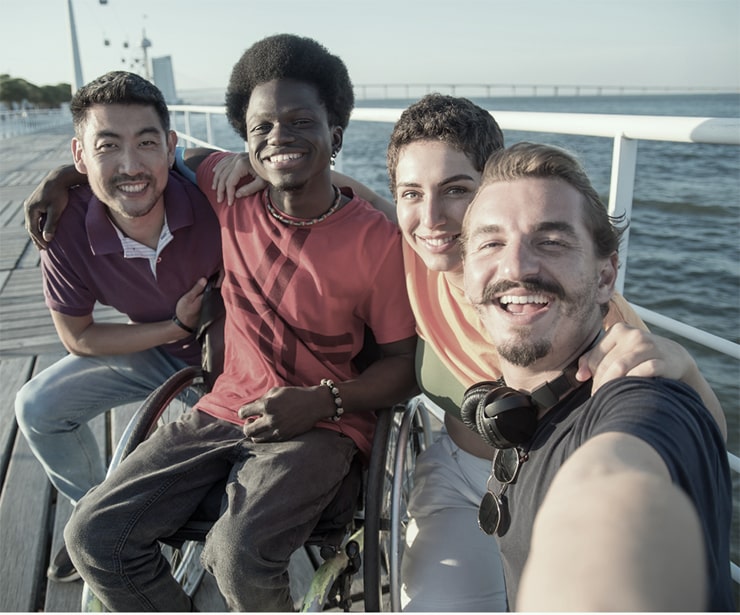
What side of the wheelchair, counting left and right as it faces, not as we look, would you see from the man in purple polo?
right

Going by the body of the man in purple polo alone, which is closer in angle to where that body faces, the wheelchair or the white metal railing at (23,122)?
the wheelchair

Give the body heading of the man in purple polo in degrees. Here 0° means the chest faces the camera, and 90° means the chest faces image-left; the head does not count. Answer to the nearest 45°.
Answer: approximately 0°

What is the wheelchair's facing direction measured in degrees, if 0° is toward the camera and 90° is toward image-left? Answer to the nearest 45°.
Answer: approximately 45°

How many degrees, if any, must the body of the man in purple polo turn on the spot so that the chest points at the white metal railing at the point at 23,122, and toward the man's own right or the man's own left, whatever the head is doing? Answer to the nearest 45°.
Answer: approximately 180°

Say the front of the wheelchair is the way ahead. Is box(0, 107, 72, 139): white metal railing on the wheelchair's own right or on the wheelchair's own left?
on the wheelchair's own right
